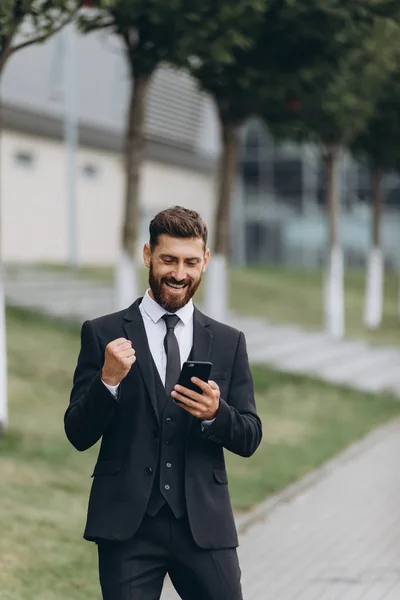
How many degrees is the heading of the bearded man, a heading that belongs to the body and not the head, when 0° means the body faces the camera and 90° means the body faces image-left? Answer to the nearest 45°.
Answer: approximately 0°

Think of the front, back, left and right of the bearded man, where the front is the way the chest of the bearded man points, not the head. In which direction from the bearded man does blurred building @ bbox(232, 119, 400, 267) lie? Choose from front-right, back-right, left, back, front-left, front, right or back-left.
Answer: back

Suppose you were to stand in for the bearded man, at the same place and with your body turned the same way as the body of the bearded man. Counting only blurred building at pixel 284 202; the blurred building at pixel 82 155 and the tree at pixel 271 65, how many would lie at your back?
3

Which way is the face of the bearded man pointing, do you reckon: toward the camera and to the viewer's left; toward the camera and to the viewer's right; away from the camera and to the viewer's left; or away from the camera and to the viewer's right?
toward the camera and to the viewer's right

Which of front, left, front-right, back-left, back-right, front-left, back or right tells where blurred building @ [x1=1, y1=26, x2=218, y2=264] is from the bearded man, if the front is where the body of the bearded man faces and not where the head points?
back

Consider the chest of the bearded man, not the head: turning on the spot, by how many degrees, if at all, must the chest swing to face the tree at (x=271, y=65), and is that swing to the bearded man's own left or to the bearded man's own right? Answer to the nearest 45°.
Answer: approximately 180°

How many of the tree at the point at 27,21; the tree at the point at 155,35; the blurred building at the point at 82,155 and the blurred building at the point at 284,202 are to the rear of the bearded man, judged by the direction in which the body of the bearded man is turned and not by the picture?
4

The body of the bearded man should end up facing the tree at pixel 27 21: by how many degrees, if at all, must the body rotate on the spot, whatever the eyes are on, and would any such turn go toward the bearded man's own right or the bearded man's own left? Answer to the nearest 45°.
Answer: approximately 180°

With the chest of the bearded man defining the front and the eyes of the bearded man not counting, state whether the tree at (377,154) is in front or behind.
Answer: behind

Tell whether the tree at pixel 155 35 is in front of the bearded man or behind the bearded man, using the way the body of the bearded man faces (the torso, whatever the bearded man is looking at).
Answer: behind
